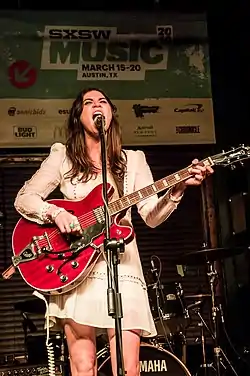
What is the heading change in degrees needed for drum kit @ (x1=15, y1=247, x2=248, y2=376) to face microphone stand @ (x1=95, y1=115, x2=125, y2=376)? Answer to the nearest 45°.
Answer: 0° — it already faces it

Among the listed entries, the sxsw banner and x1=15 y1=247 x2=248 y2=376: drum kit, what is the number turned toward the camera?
2

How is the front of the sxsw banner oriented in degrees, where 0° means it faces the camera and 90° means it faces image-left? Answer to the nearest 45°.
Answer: approximately 0°
